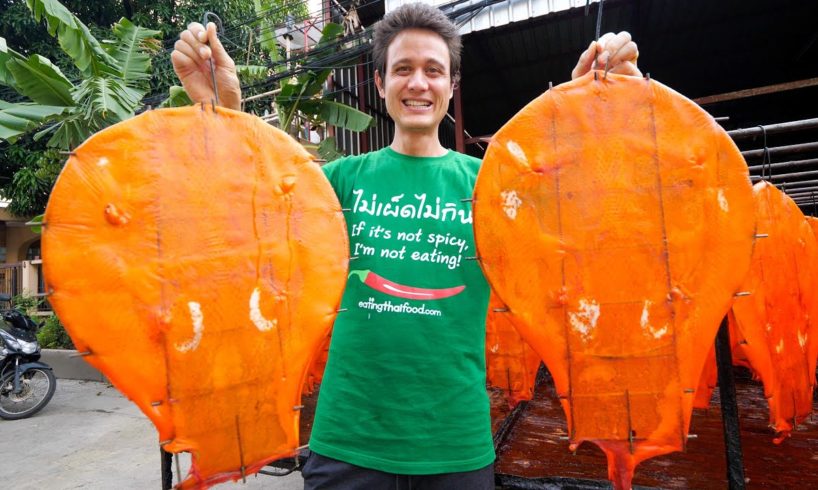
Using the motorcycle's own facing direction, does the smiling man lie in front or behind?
in front

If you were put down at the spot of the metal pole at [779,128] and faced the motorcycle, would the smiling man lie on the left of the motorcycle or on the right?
left

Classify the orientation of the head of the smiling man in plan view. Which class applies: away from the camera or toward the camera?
toward the camera

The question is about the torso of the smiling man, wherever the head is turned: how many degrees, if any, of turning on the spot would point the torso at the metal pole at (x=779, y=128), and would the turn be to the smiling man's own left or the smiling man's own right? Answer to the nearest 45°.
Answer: approximately 90° to the smiling man's own left

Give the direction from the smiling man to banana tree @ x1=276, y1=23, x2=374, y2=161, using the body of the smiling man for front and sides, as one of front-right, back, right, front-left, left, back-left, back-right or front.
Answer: back

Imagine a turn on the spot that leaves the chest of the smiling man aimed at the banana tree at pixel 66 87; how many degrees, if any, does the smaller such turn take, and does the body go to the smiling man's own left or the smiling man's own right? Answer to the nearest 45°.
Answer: approximately 135° to the smiling man's own right

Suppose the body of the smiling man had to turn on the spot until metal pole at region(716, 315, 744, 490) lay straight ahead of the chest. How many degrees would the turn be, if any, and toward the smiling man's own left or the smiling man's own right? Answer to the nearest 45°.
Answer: approximately 90° to the smiling man's own left

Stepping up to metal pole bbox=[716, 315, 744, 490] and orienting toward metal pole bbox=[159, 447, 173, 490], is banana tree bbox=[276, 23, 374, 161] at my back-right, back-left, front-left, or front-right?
front-right

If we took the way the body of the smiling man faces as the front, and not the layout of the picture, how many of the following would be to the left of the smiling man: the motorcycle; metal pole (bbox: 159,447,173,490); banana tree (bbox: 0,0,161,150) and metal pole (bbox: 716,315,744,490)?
1

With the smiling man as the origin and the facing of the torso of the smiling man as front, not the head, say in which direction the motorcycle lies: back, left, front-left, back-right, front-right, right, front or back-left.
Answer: back-right

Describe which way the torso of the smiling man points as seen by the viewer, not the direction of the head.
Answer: toward the camera

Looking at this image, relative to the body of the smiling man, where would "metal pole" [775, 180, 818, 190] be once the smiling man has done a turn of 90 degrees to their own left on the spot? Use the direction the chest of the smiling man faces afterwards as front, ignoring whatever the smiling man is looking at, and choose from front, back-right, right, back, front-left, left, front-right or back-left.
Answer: front-left
